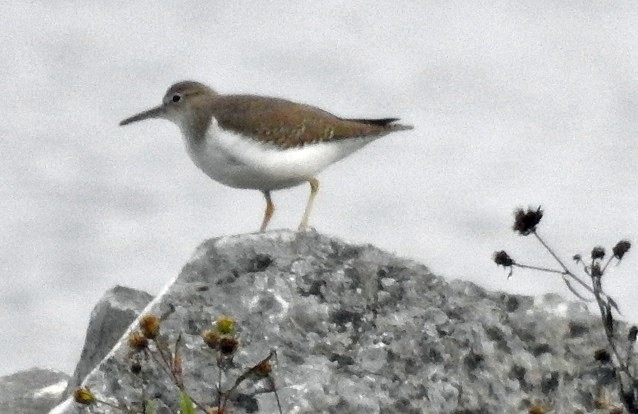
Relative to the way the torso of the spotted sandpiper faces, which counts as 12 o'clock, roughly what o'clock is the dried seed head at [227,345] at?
The dried seed head is roughly at 9 o'clock from the spotted sandpiper.

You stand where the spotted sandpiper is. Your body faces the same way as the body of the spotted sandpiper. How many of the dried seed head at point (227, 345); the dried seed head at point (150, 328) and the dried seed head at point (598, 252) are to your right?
0

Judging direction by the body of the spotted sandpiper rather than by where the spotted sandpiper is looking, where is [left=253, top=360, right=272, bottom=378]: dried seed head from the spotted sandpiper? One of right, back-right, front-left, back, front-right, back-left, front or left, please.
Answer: left

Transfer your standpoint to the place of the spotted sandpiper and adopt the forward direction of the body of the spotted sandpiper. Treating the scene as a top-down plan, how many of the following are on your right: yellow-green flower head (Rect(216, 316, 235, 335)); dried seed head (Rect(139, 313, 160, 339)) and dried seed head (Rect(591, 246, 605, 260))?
0

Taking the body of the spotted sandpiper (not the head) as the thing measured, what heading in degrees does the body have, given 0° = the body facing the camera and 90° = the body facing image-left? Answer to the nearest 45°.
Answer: approximately 90°

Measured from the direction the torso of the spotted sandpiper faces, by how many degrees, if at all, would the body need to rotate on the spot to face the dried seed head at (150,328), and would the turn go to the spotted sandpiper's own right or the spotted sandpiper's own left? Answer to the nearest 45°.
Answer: approximately 90° to the spotted sandpiper's own left

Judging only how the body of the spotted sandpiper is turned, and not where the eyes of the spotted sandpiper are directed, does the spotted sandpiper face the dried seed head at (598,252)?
no

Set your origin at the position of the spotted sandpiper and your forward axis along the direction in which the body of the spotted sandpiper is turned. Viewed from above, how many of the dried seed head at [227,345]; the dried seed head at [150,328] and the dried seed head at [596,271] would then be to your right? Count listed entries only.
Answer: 0

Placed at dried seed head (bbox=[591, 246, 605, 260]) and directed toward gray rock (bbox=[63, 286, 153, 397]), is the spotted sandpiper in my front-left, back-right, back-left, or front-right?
front-right

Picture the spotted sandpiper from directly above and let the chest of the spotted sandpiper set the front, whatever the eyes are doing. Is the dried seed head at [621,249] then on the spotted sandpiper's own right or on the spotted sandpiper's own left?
on the spotted sandpiper's own left
